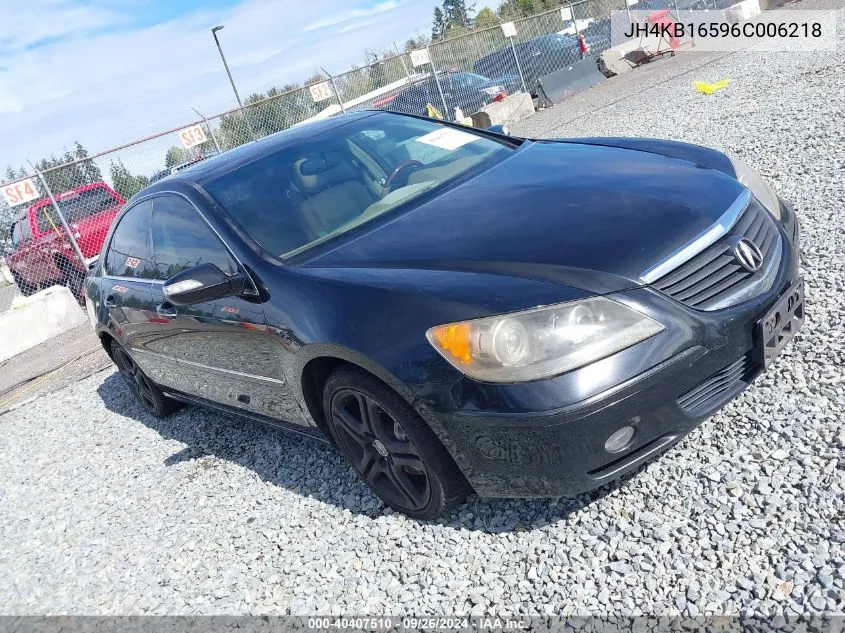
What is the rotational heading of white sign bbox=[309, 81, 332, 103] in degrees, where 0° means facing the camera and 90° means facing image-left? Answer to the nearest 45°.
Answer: approximately 0°

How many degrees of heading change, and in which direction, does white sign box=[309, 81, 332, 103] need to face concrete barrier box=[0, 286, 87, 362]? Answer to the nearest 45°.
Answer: approximately 45° to its right

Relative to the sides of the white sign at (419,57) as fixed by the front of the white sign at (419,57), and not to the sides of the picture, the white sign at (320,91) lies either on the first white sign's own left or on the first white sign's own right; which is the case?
on the first white sign's own right

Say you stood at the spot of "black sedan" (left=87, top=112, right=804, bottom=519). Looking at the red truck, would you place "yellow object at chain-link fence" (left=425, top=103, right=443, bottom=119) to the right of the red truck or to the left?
right

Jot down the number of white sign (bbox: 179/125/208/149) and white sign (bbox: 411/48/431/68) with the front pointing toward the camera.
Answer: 2

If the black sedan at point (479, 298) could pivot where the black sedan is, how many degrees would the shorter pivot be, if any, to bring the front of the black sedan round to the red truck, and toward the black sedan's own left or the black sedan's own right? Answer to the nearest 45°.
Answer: approximately 180°

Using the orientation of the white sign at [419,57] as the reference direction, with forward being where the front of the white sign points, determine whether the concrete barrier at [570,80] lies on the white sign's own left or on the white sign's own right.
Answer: on the white sign's own left

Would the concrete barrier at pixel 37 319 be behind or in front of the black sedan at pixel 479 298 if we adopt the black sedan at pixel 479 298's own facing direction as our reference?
behind
